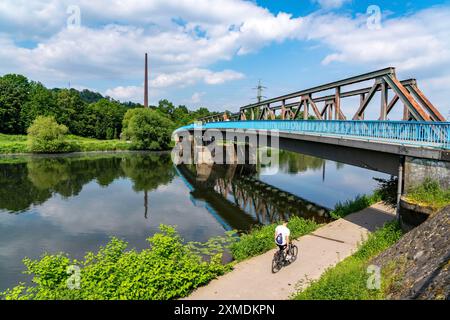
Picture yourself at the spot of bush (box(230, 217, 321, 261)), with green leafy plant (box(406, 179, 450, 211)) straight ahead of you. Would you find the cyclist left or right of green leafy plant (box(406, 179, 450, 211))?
right

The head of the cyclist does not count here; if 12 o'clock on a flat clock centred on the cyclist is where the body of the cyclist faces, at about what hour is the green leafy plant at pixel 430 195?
The green leafy plant is roughly at 1 o'clock from the cyclist.

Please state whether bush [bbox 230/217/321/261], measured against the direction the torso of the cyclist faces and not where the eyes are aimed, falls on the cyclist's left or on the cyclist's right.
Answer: on the cyclist's left

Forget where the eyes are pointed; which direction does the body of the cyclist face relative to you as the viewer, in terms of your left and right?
facing away from the viewer and to the right of the viewer
